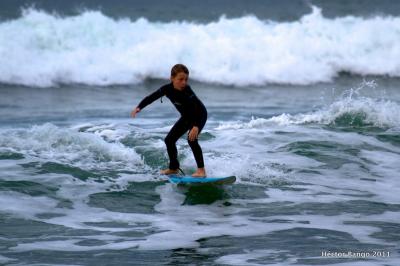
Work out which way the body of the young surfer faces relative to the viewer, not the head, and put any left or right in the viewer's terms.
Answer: facing the viewer and to the left of the viewer
